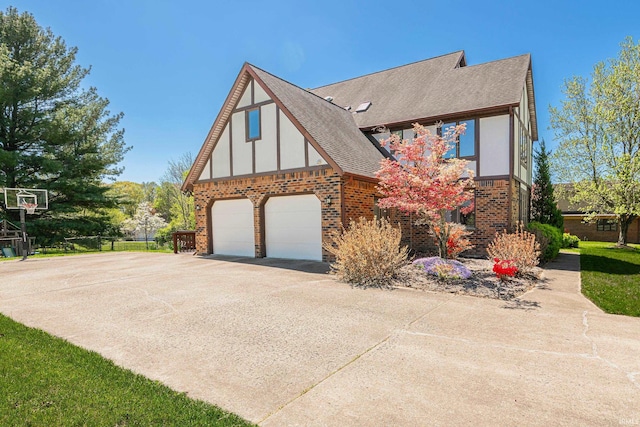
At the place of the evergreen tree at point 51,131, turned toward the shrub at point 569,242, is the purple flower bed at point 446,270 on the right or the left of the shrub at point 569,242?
right

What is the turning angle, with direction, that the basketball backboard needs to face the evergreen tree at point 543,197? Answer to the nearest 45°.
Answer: approximately 45° to its left

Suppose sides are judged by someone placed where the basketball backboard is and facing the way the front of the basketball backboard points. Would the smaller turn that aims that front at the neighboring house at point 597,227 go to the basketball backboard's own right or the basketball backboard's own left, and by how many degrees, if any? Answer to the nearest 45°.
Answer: approximately 45° to the basketball backboard's own left

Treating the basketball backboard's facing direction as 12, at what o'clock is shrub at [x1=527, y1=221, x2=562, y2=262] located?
The shrub is roughly at 11 o'clock from the basketball backboard.

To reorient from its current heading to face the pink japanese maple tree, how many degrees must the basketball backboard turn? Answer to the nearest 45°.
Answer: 0° — it already faces it

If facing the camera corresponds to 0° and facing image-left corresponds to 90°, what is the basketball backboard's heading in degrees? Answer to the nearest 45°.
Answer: approximately 0°

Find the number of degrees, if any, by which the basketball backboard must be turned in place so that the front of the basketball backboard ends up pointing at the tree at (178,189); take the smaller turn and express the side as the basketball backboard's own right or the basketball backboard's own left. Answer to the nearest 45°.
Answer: approximately 135° to the basketball backboard's own left

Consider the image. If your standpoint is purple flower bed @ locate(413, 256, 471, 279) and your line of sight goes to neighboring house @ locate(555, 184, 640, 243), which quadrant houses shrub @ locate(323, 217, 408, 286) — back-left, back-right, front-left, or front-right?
back-left

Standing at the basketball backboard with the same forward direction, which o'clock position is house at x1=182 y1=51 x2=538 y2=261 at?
The house is roughly at 11 o'clock from the basketball backboard.
